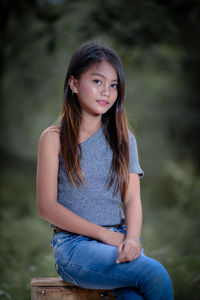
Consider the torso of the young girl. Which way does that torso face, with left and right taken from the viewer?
facing the viewer and to the right of the viewer

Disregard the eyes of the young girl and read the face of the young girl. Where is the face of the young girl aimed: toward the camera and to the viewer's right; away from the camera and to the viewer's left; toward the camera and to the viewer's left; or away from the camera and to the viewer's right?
toward the camera and to the viewer's right
